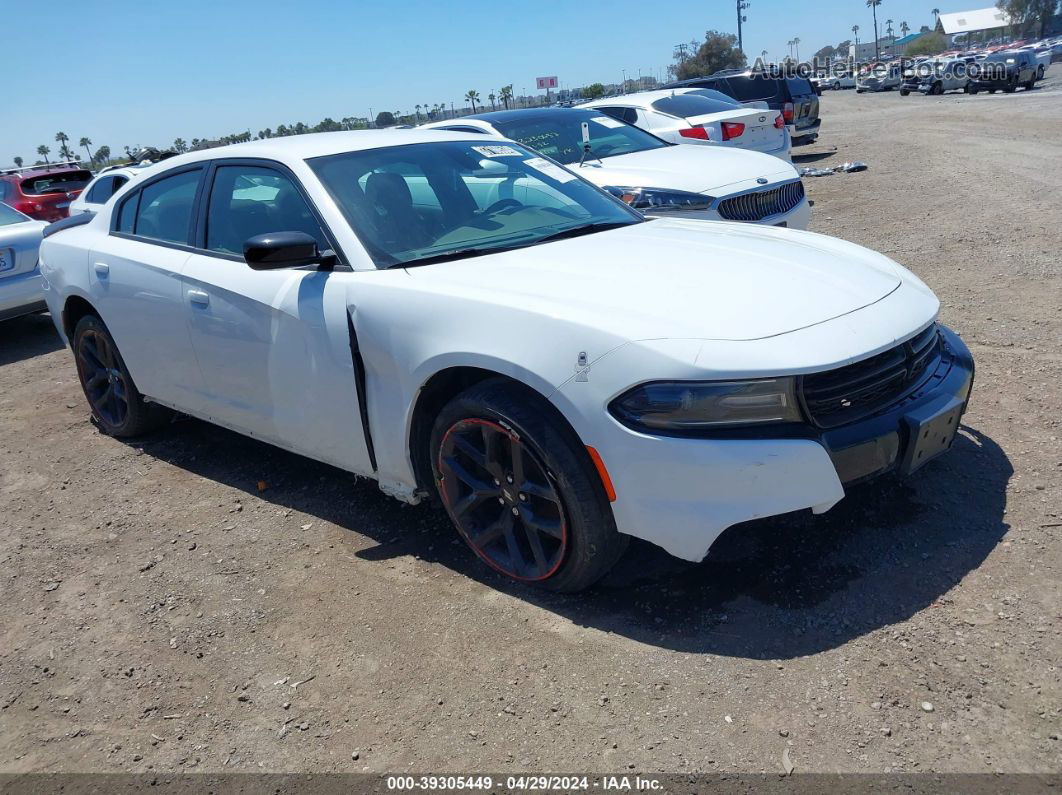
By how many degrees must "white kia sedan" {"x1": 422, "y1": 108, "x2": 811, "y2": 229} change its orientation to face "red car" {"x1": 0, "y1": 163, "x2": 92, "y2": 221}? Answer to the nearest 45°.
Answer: approximately 180°

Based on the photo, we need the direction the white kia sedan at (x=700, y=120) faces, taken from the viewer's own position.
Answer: facing away from the viewer and to the left of the viewer

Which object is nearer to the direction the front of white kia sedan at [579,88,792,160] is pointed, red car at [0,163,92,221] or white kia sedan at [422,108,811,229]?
the red car

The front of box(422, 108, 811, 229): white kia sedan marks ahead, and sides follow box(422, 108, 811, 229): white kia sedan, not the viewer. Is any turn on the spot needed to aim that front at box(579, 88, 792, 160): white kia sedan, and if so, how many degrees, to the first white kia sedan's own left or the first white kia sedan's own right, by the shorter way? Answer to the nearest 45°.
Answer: approximately 135° to the first white kia sedan's own left

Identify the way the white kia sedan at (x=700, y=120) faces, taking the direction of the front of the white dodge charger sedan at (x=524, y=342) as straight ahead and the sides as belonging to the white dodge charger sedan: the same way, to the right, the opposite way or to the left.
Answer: the opposite way

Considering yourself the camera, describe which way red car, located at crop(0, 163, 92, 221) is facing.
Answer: facing away from the viewer and to the left of the viewer

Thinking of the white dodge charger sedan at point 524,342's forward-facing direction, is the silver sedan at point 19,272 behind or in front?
behind

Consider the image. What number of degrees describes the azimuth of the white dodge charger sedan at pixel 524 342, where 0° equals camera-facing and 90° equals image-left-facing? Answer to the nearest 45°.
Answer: approximately 315°
